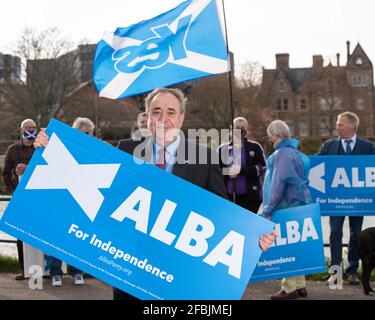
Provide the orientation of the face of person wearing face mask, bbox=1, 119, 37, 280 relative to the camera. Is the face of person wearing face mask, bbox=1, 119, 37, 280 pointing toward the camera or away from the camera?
toward the camera

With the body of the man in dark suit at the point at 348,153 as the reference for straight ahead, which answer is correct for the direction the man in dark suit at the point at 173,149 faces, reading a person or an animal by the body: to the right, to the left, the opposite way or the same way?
the same way

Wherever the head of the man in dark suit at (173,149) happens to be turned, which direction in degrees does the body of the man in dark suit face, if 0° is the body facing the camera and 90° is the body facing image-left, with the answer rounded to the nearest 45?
approximately 0°

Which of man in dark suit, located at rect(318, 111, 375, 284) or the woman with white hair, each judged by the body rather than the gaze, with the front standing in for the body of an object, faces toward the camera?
the man in dark suit

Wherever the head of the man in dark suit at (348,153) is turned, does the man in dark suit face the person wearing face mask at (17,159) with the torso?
no

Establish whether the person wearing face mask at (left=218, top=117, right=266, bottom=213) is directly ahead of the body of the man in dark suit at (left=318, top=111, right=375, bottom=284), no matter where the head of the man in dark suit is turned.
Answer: no

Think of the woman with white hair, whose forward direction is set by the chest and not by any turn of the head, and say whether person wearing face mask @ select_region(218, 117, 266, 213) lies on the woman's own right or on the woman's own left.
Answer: on the woman's own right

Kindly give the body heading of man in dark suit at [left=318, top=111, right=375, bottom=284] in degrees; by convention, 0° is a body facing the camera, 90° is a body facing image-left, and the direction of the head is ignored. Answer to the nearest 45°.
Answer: approximately 0°

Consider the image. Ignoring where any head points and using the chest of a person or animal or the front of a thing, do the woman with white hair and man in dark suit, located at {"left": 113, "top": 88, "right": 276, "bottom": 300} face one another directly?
no
